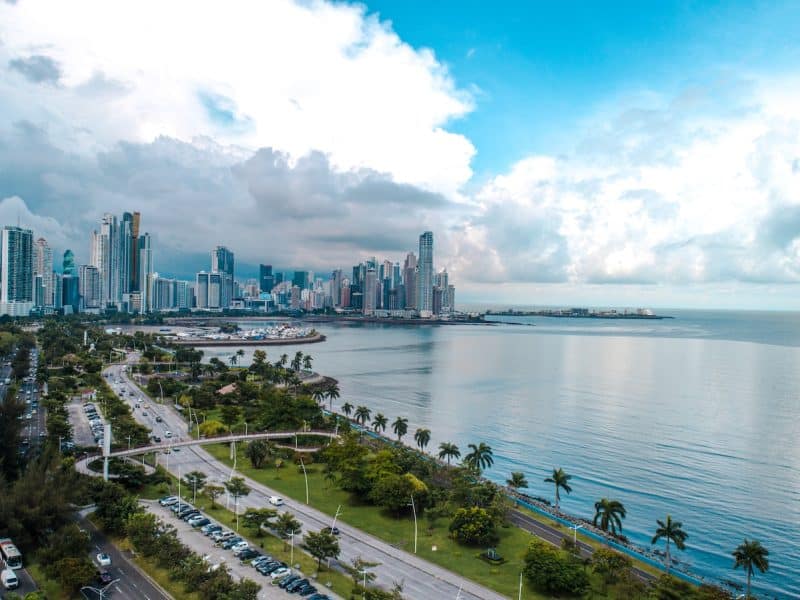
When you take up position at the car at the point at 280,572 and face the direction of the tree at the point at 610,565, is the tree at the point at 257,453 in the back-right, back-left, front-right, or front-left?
back-left
